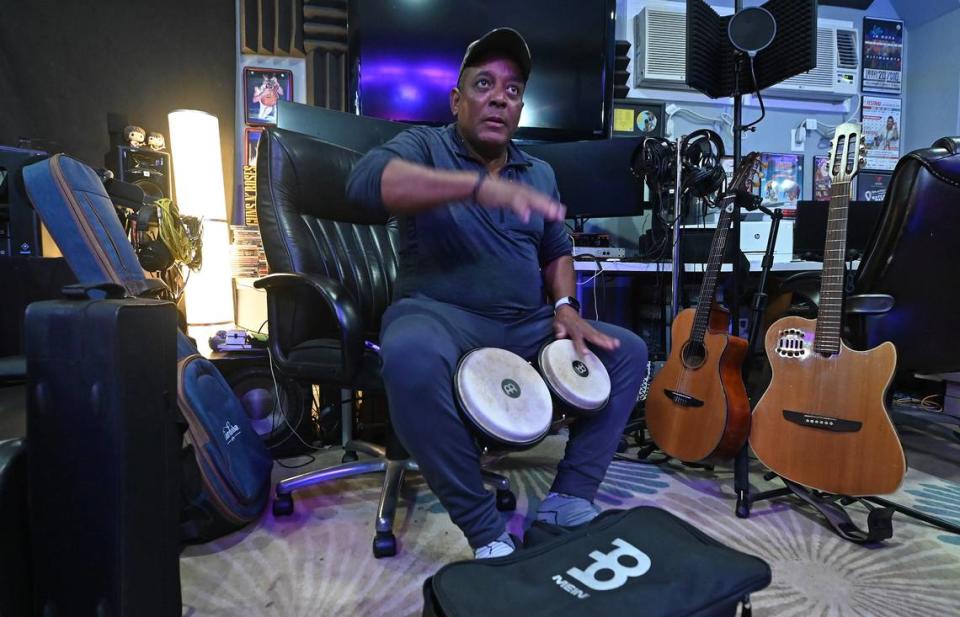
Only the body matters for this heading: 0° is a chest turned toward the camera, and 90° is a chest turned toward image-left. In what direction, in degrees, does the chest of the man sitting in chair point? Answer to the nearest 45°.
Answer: approximately 315°

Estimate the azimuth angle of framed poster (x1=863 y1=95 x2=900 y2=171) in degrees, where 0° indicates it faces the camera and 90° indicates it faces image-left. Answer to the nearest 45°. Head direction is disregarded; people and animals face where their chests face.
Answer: approximately 0°

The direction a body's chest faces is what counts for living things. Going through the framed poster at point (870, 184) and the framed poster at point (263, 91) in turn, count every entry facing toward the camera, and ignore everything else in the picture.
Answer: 2

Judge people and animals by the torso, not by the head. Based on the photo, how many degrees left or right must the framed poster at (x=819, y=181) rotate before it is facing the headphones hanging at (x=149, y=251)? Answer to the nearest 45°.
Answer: approximately 45° to its right

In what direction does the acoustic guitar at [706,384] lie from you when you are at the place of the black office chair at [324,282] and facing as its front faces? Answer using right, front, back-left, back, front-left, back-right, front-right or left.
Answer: front-left
